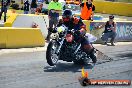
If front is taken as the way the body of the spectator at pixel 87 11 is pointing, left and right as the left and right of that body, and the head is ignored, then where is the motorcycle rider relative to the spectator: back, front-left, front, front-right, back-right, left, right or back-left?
front-left

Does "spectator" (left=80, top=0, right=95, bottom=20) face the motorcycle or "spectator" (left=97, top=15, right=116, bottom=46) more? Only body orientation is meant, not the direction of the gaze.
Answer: the motorcycle

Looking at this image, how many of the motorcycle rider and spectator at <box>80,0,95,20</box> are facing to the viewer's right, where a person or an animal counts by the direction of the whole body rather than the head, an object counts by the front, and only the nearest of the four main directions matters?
0

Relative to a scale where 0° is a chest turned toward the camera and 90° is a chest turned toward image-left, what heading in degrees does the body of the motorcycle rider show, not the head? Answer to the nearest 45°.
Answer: approximately 45°

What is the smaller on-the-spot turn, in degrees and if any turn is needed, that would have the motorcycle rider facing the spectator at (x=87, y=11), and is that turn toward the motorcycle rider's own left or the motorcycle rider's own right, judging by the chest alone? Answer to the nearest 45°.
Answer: approximately 135° to the motorcycle rider's own right

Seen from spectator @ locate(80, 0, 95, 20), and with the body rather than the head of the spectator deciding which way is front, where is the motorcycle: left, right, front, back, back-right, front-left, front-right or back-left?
front-left

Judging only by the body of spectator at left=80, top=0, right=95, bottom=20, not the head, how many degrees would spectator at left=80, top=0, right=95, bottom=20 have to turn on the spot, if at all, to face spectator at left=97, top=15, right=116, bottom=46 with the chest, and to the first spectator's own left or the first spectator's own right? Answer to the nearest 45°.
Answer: approximately 90° to the first spectator's own left

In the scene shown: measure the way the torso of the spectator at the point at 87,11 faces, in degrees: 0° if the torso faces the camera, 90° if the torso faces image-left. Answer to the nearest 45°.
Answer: approximately 45°

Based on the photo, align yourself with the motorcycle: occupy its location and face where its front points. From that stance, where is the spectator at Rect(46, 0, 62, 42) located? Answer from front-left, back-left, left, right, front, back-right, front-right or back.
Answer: back-right
